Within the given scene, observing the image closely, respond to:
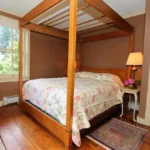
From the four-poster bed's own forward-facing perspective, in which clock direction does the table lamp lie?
The table lamp is roughly at 7 o'clock from the four-poster bed.

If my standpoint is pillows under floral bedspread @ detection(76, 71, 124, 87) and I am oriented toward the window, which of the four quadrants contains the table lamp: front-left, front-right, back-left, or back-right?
back-left

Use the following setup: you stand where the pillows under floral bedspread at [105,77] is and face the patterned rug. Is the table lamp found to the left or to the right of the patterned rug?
left

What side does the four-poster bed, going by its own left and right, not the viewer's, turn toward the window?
right

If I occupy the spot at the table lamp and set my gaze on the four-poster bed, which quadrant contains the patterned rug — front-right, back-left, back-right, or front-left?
front-left

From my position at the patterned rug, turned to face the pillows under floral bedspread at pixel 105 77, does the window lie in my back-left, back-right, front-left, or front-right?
front-left

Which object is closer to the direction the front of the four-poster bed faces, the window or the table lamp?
the window

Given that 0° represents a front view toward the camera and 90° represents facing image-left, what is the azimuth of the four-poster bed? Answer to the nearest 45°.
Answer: approximately 45°
